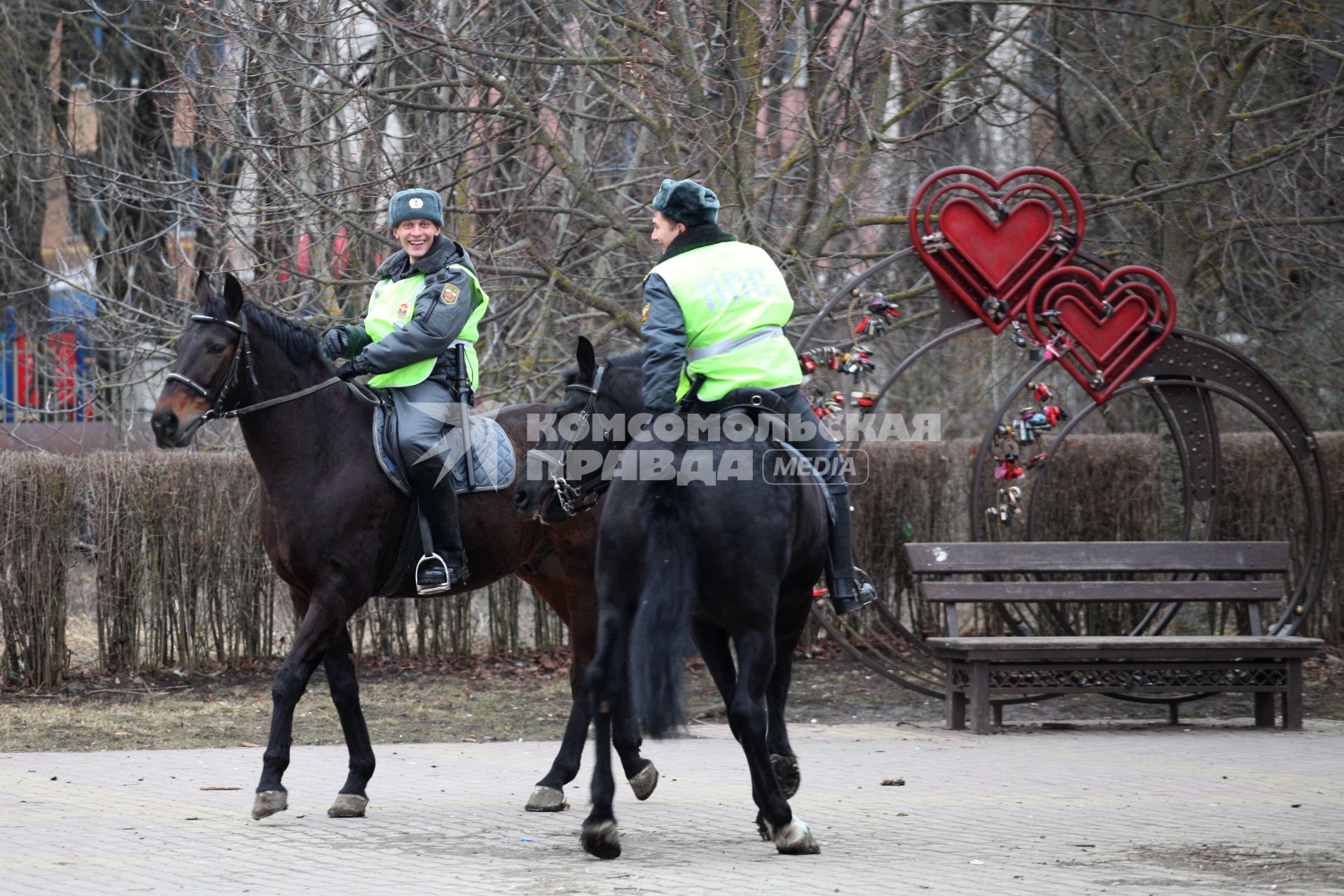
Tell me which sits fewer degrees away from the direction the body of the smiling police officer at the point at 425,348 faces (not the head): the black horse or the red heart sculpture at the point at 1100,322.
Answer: the black horse

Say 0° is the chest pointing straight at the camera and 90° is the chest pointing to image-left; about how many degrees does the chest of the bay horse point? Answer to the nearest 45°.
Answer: approximately 45°

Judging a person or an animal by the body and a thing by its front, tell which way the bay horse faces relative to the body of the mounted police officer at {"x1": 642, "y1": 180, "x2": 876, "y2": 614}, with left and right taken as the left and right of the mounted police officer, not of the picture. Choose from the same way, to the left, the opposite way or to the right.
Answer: to the left

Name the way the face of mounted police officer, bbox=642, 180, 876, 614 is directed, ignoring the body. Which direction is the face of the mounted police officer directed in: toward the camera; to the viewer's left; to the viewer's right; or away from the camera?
to the viewer's left

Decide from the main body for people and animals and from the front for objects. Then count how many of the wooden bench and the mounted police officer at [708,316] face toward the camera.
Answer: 1

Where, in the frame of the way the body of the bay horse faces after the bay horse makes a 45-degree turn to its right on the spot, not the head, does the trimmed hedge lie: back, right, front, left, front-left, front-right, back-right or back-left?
right

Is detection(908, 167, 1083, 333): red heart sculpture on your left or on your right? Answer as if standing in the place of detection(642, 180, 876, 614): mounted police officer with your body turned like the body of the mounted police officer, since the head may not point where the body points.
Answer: on your right

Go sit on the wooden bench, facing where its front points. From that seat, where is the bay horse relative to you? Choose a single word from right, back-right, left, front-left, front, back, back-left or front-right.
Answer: front-right

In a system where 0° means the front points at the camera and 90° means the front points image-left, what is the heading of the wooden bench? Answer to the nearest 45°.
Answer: approximately 0°

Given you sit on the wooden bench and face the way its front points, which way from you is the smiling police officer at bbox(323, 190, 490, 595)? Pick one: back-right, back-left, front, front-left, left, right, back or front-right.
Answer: front-right

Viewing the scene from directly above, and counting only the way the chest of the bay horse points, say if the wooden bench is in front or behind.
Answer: behind
